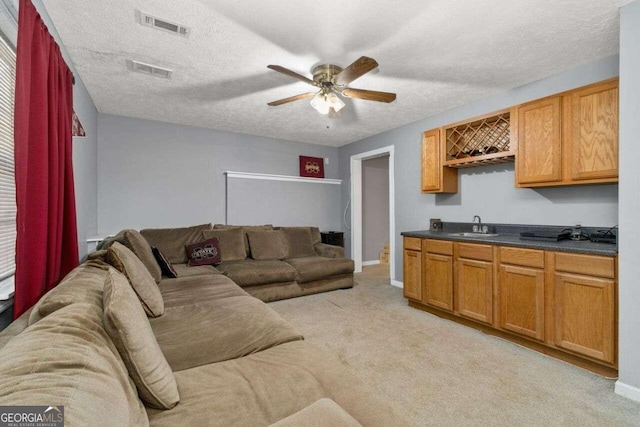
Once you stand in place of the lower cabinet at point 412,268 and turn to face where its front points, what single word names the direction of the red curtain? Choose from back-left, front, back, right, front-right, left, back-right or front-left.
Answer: front

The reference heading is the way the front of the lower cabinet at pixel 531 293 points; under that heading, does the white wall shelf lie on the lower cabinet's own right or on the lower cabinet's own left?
on the lower cabinet's own right

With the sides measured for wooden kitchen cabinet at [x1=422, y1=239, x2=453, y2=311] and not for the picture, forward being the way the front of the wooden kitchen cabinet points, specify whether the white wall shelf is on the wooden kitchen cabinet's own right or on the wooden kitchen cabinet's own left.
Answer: on the wooden kitchen cabinet's own right

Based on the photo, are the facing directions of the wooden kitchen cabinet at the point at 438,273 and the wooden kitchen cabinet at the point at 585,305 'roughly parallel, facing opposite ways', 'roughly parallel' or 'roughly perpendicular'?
roughly parallel

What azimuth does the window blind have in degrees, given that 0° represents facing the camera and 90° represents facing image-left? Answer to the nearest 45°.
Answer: approximately 270°

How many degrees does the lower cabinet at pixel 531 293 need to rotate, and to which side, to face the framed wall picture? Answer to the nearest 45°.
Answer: approximately 90° to its right

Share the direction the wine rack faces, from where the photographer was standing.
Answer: facing the viewer and to the left of the viewer

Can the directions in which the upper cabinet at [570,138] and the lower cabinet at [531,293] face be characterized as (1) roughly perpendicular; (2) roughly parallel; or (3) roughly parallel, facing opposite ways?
roughly parallel

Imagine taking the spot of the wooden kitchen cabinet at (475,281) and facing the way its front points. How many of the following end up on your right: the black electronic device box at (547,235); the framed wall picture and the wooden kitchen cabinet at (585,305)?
1

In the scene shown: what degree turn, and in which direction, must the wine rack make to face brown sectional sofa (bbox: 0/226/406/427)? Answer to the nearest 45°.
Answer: approximately 45° to its left

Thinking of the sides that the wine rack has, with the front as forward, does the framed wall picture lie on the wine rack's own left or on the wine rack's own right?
on the wine rack's own right

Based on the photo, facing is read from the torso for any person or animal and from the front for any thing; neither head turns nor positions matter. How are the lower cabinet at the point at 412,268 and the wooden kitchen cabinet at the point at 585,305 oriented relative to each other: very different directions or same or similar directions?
same or similar directions

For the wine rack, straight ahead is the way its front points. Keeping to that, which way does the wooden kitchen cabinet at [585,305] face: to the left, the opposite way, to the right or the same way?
the same way
